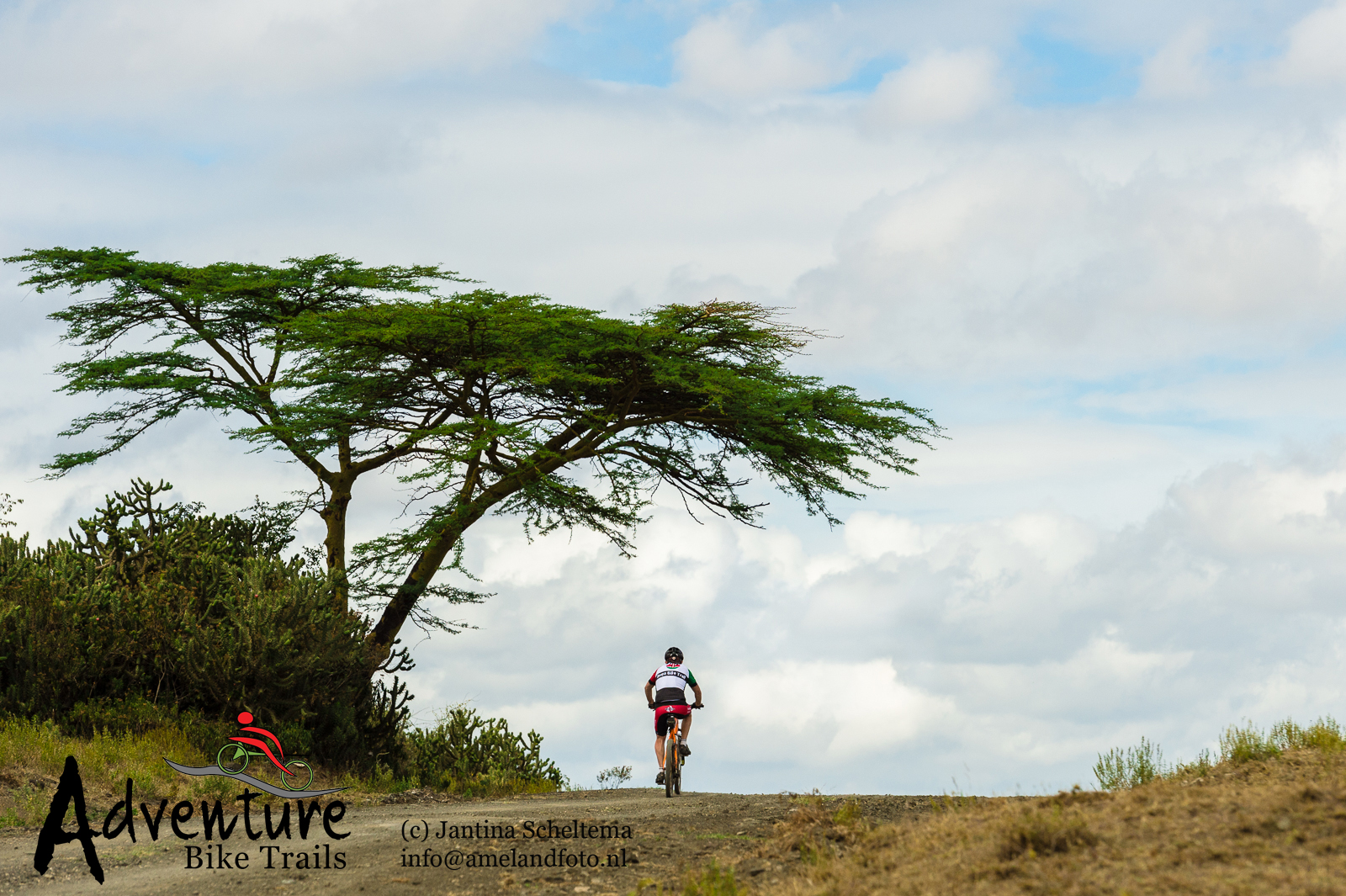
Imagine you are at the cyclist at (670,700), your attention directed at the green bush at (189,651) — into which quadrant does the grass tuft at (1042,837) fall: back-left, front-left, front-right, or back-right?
back-left

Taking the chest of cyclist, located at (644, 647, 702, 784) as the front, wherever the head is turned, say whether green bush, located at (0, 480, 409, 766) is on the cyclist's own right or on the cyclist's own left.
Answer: on the cyclist's own left

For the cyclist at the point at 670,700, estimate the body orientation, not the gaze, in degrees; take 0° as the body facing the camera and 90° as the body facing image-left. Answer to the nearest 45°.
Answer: approximately 180°

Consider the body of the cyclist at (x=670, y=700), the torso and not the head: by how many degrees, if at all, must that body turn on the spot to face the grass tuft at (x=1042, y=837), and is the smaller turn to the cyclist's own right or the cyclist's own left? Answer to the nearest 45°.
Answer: approximately 180°

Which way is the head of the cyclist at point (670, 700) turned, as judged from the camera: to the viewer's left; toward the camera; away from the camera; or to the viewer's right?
away from the camera

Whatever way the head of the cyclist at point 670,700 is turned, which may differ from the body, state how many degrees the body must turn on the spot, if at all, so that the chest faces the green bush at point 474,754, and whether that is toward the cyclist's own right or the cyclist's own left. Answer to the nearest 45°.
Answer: approximately 45° to the cyclist's own left
